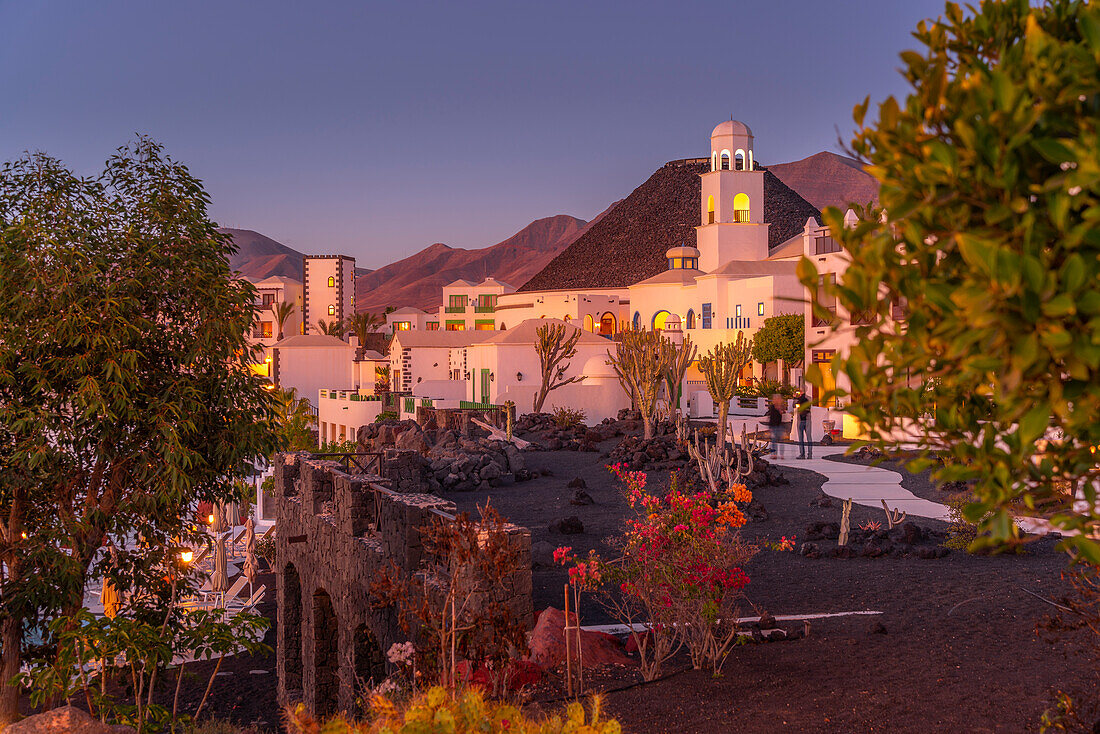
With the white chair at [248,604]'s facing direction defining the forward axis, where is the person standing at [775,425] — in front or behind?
behind

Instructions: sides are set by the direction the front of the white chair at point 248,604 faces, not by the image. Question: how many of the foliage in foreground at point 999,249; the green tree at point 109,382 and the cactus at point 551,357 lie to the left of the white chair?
2

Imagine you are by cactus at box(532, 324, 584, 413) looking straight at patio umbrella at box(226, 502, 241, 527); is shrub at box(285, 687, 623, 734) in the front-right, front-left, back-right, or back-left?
front-left

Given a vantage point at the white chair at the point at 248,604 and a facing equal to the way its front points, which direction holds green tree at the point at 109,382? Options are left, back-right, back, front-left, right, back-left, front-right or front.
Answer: left

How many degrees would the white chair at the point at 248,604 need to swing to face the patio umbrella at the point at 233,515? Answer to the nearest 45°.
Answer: approximately 90° to its right

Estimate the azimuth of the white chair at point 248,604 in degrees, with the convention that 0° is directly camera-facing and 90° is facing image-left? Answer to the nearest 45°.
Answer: approximately 90°

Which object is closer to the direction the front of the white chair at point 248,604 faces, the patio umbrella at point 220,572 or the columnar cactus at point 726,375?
the patio umbrella

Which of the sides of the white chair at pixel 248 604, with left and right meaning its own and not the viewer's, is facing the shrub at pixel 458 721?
left

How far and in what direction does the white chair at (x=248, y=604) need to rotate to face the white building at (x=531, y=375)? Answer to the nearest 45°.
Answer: approximately 135° to its right

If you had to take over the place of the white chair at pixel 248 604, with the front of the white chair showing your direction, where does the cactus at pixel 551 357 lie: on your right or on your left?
on your right

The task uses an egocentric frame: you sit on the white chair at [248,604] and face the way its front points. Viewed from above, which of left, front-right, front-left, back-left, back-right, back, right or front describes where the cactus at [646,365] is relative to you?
back-right

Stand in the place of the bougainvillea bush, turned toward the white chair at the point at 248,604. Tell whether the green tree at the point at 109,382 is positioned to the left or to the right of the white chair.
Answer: left

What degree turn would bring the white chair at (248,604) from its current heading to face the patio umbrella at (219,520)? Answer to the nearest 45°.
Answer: approximately 90° to its right

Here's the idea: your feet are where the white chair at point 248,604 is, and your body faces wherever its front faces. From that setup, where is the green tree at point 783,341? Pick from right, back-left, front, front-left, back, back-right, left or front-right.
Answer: back-right
